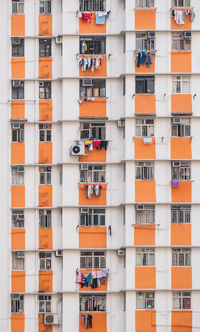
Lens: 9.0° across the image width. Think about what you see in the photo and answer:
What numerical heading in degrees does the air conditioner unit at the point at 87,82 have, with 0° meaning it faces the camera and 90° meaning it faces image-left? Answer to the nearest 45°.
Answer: approximately 0°

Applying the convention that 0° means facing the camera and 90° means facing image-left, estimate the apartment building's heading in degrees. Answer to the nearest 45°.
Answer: approximately 0°
